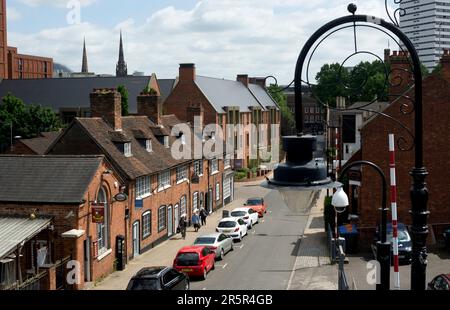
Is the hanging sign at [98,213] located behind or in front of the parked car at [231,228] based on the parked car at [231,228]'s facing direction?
behind

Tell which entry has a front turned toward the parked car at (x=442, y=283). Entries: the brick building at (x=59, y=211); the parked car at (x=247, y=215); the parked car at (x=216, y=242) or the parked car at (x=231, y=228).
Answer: the brick building

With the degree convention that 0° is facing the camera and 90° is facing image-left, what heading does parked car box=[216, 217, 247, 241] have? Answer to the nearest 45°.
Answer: approximately 225°

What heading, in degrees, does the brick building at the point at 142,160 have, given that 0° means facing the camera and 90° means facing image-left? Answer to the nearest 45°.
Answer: approximately 315°

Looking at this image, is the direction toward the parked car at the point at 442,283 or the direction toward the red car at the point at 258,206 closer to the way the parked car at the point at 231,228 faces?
the red car

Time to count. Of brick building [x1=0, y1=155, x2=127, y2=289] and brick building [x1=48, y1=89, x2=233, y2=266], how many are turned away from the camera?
0

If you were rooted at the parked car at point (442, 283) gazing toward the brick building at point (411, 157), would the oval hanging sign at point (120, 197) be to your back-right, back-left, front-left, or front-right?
front-left

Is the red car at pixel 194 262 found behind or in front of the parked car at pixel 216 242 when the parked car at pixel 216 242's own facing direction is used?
behind

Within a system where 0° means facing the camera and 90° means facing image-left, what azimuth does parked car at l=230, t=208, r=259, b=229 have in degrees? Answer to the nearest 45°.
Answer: approximately 225°

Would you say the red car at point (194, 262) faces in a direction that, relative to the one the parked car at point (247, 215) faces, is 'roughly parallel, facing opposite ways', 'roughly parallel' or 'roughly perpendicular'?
roughly parallel

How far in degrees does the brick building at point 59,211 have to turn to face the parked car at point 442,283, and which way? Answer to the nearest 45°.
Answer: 0° — it already faces it
